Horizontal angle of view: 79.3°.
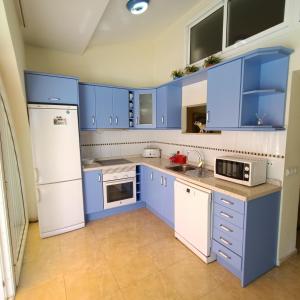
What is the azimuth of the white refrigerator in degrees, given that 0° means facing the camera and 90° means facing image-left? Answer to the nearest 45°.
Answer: approximately 0°

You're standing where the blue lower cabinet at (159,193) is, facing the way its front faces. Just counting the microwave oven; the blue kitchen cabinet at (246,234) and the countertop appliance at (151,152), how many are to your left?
2

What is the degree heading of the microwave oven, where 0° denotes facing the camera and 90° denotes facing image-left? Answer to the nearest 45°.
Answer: approximately 45°

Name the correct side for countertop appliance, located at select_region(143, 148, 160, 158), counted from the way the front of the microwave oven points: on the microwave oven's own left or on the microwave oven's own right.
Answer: on the microwave oven's own right

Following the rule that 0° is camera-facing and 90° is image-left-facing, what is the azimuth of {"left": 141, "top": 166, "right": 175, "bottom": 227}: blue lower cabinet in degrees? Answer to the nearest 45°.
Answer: approximately 45°

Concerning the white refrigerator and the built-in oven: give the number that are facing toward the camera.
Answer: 2

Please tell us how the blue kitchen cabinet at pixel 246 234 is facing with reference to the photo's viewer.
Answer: facing the viewer and to the left of the viewer

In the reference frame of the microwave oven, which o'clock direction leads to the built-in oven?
The built-in oven is roughly at 2 o'clock from the microwave oven.
